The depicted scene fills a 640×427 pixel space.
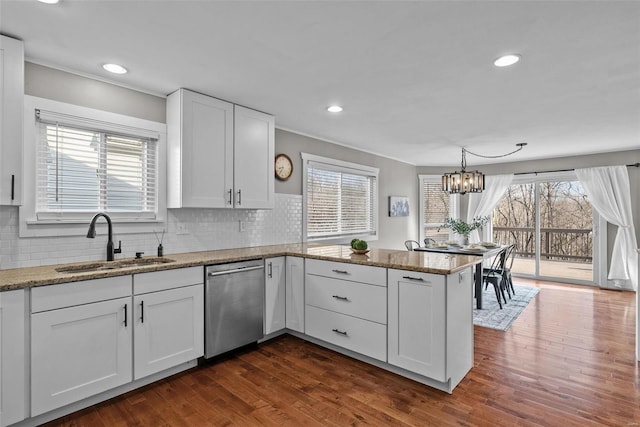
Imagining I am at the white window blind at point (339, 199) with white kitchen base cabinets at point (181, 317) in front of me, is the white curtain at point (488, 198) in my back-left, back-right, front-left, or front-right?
back-left

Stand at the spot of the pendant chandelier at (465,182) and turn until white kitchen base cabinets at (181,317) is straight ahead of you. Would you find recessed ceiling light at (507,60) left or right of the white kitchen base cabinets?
left

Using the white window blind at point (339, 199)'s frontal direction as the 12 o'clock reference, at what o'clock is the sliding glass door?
The sliding glass door is roughly at 10 o'clock from the white window blind.

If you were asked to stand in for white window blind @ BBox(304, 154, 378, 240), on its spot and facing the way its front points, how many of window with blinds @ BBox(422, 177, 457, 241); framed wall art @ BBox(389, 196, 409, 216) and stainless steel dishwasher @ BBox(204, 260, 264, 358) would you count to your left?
2

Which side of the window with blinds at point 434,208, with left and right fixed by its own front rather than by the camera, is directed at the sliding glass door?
left

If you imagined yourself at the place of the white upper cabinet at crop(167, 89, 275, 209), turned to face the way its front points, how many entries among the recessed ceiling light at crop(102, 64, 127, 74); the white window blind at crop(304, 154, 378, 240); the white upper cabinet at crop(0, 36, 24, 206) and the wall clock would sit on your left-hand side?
2

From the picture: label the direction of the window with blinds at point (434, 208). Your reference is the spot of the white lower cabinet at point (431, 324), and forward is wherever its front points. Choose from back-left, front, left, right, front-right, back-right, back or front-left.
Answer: back-right

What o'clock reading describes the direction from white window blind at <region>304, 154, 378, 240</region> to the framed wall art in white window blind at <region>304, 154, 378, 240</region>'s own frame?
The framed wall art is roughly at 9 o'clock from the white window blind.
